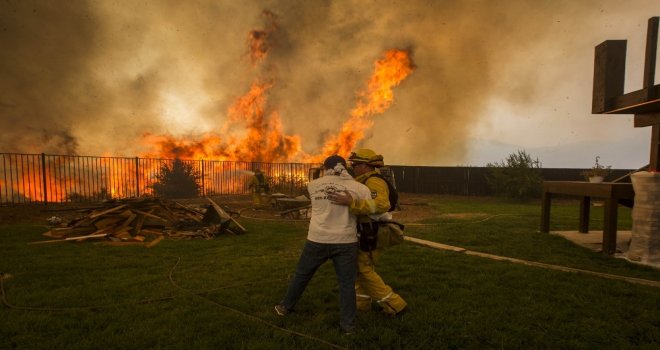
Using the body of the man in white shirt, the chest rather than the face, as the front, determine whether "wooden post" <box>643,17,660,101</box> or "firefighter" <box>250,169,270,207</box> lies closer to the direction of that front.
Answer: the firefighter

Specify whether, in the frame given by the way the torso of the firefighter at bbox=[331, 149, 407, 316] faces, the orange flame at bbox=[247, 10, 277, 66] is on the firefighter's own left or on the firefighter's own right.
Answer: on the firefighter's own right

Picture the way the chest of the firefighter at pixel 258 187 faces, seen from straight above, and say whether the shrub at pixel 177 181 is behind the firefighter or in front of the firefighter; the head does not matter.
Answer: in front

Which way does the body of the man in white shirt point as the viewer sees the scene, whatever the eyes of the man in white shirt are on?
away from the camera

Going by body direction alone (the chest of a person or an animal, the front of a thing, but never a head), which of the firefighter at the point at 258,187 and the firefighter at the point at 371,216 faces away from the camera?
the firefighter at the point at 258,187

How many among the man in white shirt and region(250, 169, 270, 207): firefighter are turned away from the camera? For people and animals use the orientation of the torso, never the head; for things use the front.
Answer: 2

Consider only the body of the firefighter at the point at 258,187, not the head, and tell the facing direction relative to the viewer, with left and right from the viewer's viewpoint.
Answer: facing away from the viewer

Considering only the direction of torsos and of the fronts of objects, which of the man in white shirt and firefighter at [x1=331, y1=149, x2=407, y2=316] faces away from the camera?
the man in white shirt

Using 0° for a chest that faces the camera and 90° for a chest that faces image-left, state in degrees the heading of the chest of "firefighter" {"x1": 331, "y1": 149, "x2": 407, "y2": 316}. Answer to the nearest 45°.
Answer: approximately 90°

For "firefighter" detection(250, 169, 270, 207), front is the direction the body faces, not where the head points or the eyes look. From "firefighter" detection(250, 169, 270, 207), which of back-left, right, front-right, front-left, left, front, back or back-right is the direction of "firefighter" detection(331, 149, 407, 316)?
back

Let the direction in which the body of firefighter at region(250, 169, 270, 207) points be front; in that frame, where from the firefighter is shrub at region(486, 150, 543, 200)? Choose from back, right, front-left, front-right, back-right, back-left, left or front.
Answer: right

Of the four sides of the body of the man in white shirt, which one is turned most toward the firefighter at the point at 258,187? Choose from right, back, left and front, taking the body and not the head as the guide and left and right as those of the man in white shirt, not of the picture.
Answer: front
